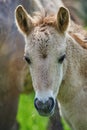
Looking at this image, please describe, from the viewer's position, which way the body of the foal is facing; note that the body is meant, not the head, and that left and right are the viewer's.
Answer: facing the viewer and to the left of the viewer
